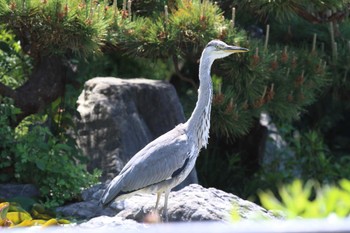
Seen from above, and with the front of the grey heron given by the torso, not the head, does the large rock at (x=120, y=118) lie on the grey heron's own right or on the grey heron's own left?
on the grey heron's own left

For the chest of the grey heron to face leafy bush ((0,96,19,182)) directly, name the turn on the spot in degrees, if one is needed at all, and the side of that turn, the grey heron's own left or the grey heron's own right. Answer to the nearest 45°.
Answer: approximately 135° to the grey heron's own left

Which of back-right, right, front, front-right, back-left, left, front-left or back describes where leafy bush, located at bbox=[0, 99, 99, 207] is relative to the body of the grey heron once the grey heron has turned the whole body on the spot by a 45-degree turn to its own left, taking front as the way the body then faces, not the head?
left

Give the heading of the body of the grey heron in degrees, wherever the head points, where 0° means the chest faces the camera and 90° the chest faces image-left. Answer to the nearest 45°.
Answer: approximately 270°
